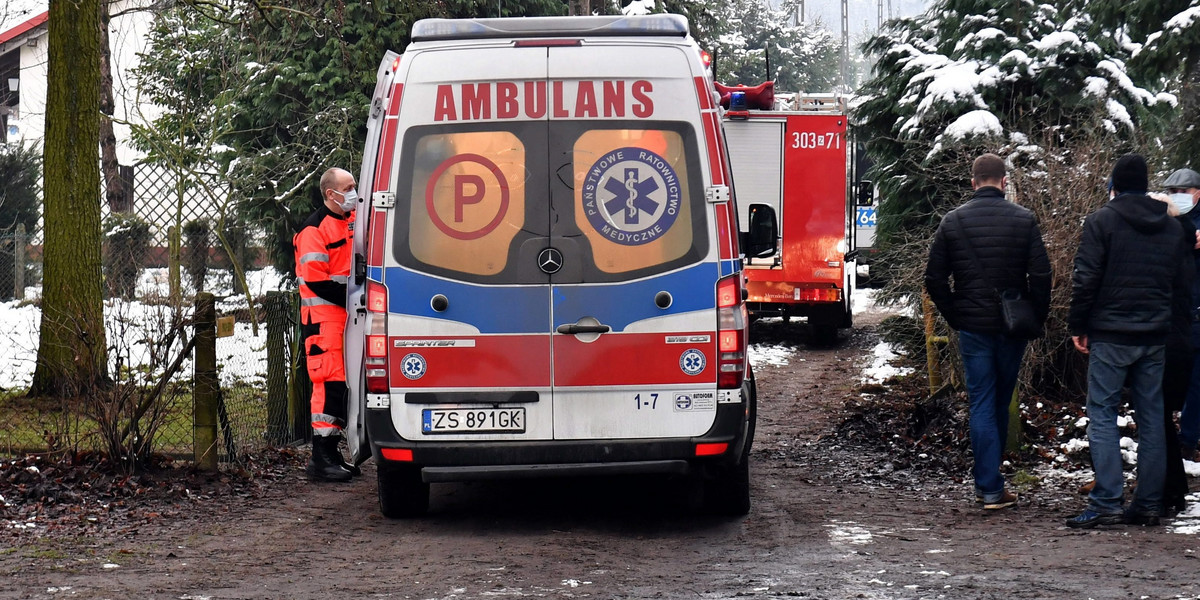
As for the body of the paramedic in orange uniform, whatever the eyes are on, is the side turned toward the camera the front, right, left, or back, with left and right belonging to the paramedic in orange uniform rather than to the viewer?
right

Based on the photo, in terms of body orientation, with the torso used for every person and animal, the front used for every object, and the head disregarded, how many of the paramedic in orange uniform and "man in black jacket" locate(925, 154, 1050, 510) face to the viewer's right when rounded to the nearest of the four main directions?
1

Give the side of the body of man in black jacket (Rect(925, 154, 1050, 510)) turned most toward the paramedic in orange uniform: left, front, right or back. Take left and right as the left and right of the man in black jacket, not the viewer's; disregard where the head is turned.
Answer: left

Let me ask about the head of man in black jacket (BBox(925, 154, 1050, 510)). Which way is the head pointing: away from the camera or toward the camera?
away from the camera

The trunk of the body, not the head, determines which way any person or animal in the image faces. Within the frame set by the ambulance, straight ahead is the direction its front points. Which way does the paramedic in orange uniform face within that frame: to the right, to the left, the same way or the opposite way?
to the right

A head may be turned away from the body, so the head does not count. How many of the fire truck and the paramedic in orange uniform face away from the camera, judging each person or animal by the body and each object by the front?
1

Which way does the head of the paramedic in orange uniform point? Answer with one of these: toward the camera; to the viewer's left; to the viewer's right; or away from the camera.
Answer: to the viewer's right

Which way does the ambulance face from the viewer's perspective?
away from the camera

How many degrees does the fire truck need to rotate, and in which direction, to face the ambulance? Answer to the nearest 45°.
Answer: approximately 180°

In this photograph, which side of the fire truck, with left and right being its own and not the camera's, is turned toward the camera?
back

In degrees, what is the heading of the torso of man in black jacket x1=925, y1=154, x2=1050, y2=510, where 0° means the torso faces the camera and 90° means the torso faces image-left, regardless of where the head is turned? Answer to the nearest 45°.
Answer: approximately 180°

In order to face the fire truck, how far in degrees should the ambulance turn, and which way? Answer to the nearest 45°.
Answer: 0° — it already faces it

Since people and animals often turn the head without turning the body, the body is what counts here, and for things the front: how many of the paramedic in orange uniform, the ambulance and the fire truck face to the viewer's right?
1

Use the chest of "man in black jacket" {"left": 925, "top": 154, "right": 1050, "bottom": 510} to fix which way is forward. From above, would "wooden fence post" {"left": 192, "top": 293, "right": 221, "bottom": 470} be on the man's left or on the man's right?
on the man's left
